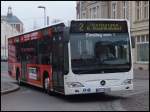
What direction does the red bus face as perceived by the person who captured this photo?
facing the viewer and to the right of the viewer
